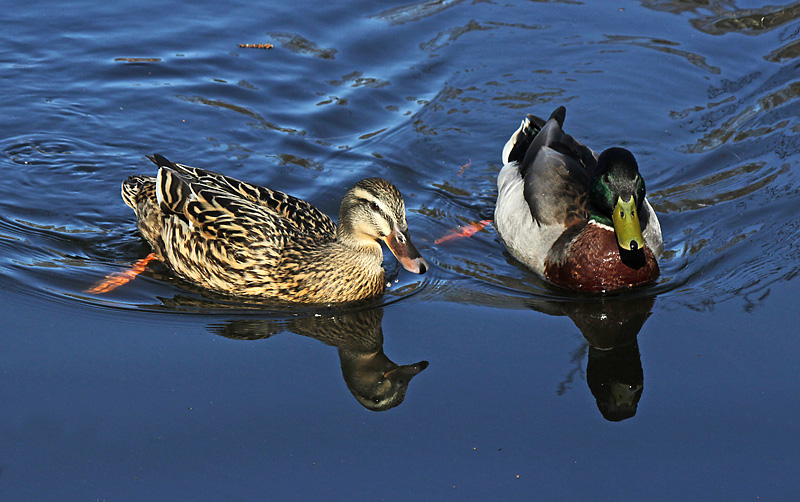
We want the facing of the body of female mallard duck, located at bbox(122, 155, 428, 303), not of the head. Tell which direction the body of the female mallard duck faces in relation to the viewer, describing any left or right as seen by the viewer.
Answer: facing the viewer and to the right of the viewer

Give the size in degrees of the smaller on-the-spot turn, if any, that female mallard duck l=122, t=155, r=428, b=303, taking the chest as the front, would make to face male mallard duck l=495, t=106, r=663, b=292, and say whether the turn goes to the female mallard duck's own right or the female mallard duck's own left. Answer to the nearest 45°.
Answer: approximately 45° to the female mallard duck's own left
